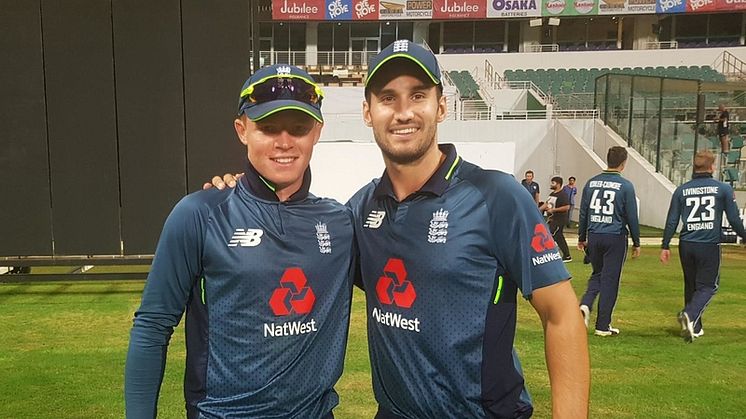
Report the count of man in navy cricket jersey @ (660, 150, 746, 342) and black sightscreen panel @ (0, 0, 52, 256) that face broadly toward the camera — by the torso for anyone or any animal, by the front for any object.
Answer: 1

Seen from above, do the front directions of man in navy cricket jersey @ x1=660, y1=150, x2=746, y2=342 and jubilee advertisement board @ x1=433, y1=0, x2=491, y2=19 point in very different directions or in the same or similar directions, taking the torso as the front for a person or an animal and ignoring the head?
very different directions

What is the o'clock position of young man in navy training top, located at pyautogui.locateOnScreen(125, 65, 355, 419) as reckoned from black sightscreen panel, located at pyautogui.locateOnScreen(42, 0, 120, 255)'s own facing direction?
The young man in navy training top is roughly at 12 o'clock from the black sightscreen panel.

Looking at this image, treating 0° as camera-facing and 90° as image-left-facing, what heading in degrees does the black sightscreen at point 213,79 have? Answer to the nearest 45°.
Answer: approximately 0°

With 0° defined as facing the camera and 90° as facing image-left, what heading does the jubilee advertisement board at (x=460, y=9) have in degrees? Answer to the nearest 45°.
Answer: approximately 0°

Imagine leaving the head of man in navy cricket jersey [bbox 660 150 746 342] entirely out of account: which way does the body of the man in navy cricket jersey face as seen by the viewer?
away from the camera

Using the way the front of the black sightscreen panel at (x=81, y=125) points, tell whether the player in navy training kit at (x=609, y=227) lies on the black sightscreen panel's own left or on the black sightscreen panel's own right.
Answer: on the black sightscreen panel's own left
